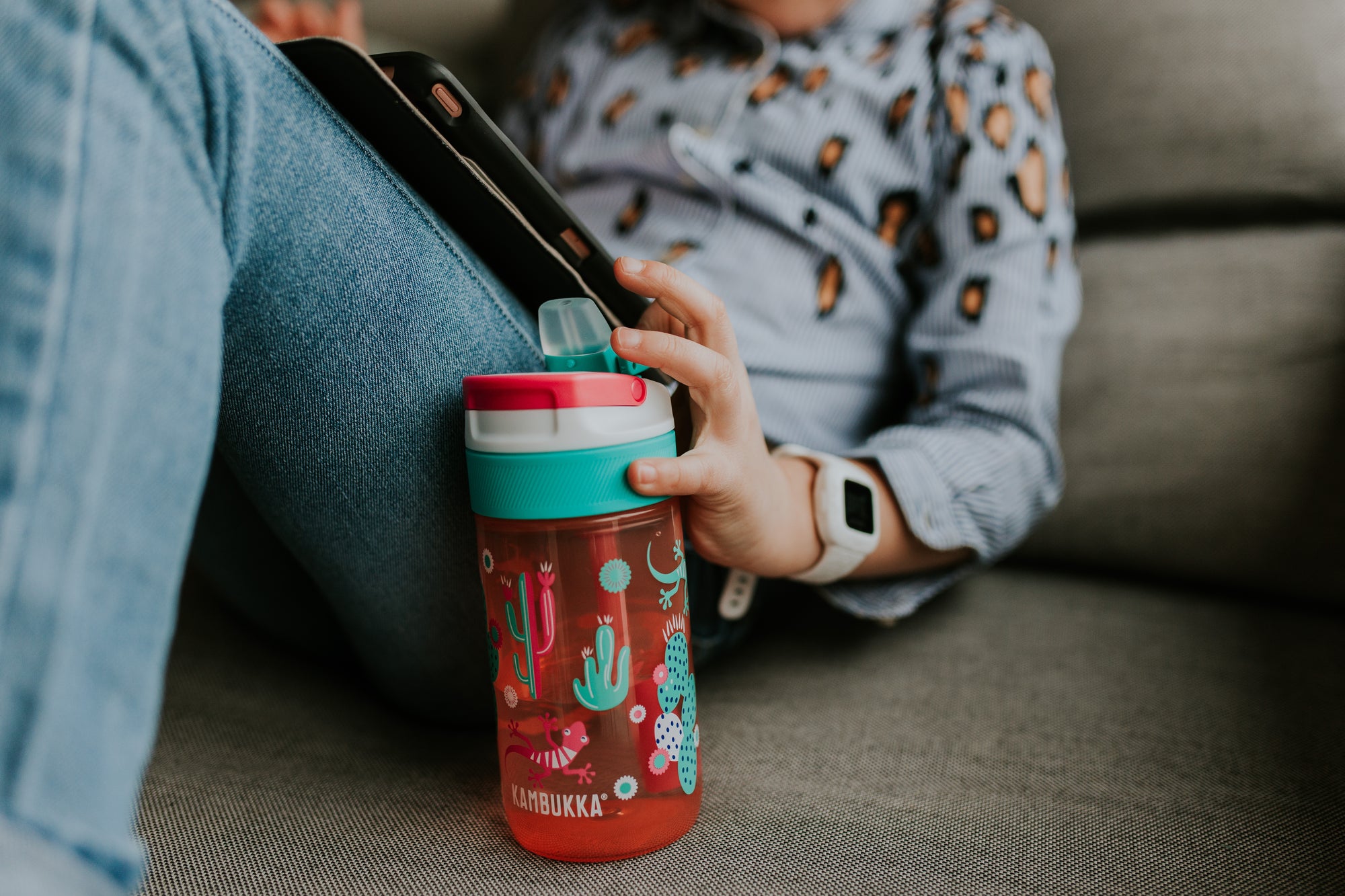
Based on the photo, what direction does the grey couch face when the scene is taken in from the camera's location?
facing the viewer and to the left of the viewer
